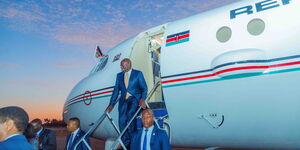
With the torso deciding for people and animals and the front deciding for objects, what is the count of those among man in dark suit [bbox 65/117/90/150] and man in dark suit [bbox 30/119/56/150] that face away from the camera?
0

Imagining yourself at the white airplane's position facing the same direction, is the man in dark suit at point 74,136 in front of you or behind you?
in front

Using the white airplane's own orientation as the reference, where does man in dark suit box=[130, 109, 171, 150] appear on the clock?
The man in dark suit is roughly at 10 o'clock from the white airplane.

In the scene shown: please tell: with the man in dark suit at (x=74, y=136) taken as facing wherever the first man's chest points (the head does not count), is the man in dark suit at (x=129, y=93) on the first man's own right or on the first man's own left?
on the first man's own left

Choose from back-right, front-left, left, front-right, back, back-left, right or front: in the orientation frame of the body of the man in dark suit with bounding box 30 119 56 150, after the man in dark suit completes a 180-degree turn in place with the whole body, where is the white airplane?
right

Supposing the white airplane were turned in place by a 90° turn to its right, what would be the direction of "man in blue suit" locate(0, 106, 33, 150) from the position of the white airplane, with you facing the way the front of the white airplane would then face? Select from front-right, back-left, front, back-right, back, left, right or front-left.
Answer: back

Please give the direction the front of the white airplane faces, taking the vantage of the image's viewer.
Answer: facing away from the viewer and to the left of the viewer

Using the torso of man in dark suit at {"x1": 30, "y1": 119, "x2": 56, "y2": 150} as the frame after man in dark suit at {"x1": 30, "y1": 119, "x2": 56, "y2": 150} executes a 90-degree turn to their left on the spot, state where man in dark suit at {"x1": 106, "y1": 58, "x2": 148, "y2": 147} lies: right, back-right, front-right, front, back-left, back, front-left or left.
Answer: front
